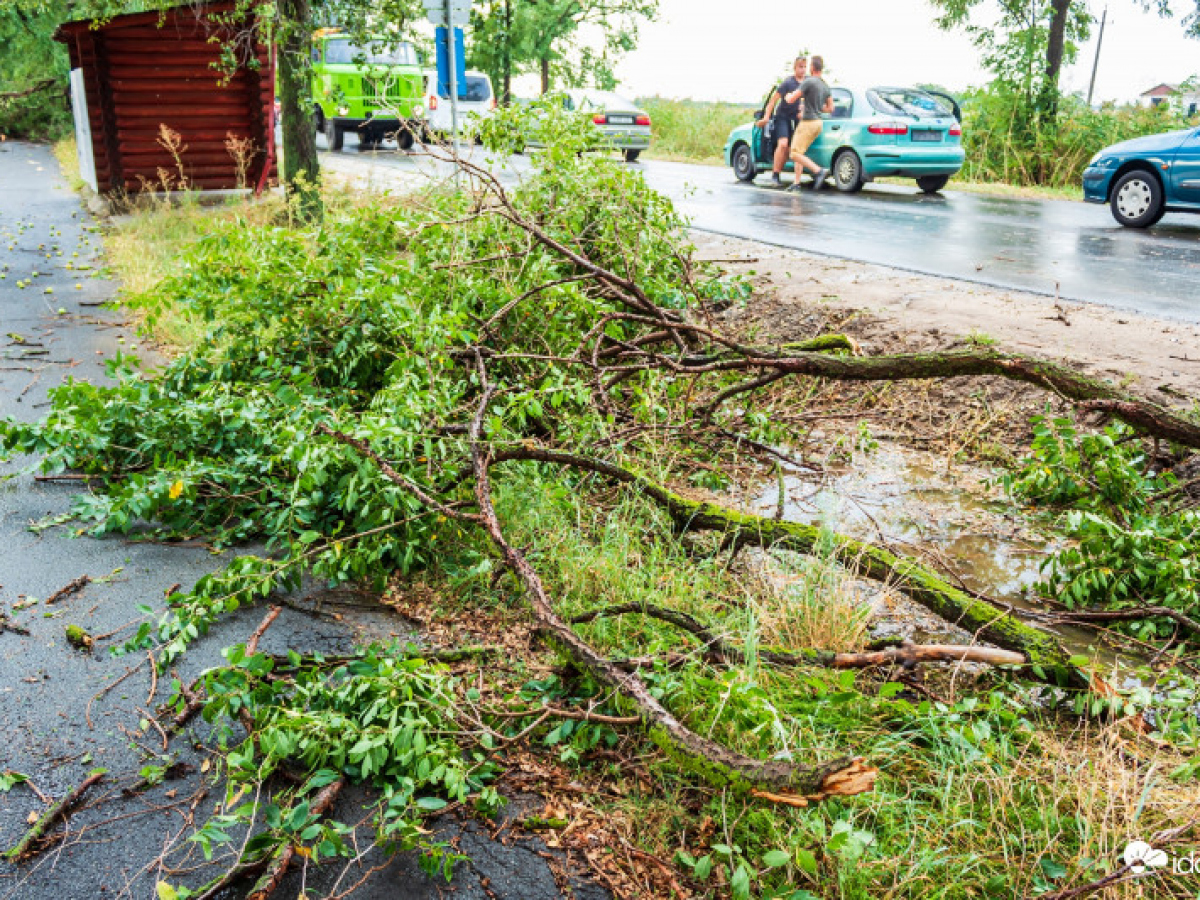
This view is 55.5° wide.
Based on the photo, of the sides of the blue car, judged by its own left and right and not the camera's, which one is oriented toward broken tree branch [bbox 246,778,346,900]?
left

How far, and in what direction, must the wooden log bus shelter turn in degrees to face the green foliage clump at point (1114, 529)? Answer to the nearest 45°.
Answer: approximately 90° to its right

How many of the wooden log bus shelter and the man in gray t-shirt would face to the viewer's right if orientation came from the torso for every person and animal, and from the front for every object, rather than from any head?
1

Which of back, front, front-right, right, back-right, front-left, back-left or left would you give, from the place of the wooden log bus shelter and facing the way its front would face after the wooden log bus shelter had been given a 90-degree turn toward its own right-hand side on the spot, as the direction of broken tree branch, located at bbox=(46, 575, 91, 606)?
front

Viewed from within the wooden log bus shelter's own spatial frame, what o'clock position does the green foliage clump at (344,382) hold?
The green foliage clump is roughly at 3 o'clock from the wooden log bus shelter.

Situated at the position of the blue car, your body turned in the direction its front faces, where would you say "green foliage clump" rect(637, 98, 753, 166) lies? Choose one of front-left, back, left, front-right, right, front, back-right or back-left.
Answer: front-right

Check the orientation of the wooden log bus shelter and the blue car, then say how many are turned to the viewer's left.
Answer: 1

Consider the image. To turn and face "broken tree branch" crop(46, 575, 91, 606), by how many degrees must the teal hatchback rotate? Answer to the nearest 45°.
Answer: approximately 135° to its left

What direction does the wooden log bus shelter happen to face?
to the viewer's right

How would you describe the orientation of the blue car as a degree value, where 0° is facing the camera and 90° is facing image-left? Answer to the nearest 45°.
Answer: approximately 90°

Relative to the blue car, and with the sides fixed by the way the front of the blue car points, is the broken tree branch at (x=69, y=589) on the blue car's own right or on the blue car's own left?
on the blue car's own left

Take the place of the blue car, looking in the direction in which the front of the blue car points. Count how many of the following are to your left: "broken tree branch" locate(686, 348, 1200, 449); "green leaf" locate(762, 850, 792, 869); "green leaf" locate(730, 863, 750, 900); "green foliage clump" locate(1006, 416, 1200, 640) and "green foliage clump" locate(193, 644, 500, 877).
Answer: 5

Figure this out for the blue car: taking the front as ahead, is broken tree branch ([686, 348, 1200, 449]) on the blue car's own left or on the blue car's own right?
on the blue car's own left

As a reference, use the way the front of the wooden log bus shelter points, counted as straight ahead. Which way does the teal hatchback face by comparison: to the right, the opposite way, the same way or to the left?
to the left
